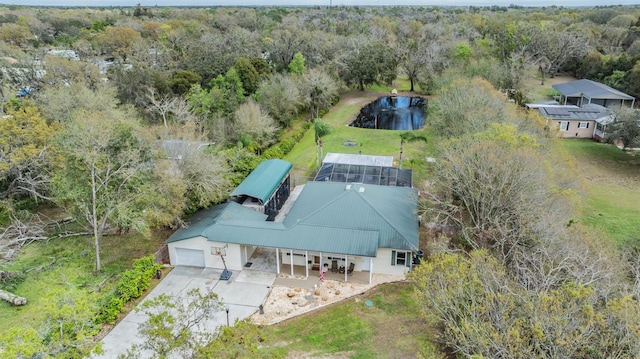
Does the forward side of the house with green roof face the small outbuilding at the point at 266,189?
no

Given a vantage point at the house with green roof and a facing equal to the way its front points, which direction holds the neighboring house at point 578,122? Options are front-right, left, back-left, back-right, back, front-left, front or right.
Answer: back-left

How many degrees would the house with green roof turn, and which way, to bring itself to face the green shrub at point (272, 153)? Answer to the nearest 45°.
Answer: approximately 180°

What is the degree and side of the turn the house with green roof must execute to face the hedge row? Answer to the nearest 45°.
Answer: approximately 180°

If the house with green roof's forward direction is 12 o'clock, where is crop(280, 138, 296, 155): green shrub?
The green shrub is roughly at 6 o'clock from the house with green roof.

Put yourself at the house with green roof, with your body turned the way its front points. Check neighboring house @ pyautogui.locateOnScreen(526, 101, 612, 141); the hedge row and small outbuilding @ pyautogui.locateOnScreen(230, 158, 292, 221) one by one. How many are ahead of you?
0

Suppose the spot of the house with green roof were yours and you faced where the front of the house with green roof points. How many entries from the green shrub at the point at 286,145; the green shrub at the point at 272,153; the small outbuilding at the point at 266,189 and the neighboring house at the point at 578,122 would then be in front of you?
0

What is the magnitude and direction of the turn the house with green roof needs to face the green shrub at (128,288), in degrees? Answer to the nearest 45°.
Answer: approximately 90° to its right

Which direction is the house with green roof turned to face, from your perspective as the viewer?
facing the viewer

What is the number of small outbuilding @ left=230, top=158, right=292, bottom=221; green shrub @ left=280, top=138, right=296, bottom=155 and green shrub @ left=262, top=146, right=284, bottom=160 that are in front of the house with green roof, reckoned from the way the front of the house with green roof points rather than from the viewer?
0

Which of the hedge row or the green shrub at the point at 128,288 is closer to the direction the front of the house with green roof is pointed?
the green shrub
